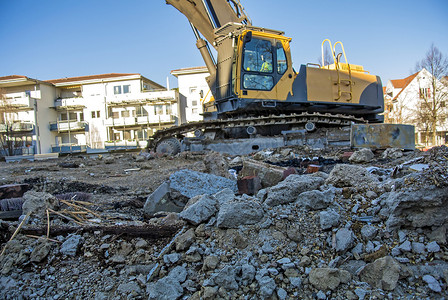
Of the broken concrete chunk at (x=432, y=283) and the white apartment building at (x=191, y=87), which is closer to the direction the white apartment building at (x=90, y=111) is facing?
the broken concrete chunk

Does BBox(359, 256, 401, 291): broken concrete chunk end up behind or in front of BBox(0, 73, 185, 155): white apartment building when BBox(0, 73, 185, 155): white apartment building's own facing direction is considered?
in front

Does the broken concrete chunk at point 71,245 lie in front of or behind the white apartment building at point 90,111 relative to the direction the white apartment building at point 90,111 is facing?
in front

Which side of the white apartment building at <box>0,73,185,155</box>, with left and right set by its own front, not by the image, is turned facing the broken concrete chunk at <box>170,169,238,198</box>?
front

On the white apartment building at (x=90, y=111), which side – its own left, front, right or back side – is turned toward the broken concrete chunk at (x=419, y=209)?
front

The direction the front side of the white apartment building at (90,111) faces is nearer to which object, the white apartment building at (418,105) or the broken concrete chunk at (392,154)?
the broken concrete chunk

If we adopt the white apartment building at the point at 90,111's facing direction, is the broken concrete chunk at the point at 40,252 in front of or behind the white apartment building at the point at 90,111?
in front

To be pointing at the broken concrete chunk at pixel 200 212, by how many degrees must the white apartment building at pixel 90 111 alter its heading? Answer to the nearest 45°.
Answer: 0° — it already faces it

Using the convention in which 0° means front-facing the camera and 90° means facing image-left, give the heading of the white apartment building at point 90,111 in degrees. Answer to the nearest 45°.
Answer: approximately 0°

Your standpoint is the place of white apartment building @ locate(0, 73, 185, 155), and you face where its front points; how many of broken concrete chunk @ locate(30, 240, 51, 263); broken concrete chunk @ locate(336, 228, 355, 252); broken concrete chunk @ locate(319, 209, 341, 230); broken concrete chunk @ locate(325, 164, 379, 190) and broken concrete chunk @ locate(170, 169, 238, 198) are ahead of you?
5

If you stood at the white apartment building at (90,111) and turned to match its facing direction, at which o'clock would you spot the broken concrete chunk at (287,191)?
The broken concrete chunk is roughly at 12 o'clock from the white apartment building.

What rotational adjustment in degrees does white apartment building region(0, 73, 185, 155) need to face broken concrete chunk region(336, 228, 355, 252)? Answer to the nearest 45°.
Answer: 0° — it already faces it
